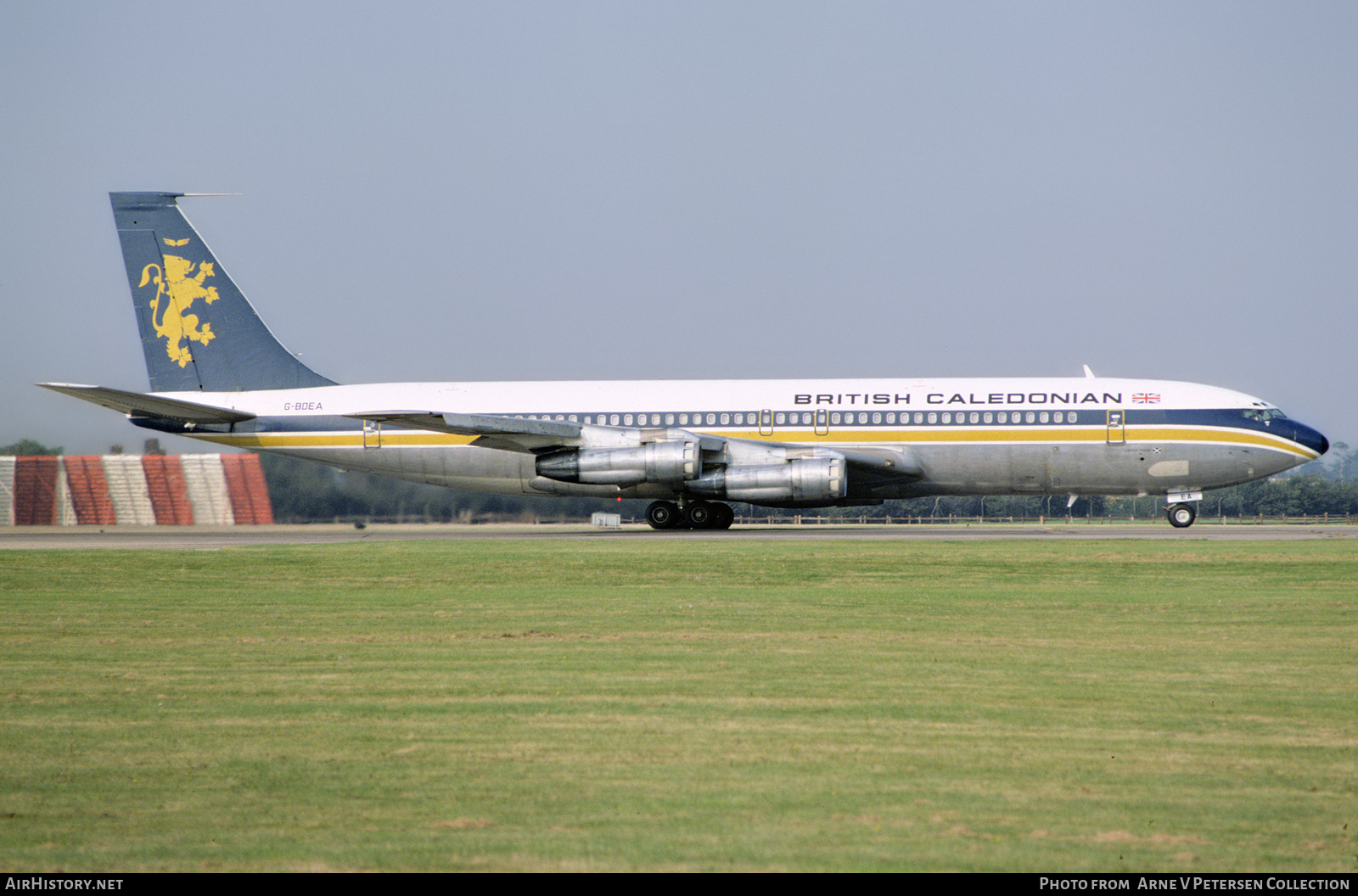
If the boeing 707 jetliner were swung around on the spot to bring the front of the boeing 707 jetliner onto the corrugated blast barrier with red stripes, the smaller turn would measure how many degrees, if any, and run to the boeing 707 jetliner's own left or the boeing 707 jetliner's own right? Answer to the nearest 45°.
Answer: approximately 135° to the boeing 707 jetliner's own left

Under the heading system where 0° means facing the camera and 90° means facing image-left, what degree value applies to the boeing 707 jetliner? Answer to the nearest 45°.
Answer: approximately 270°
